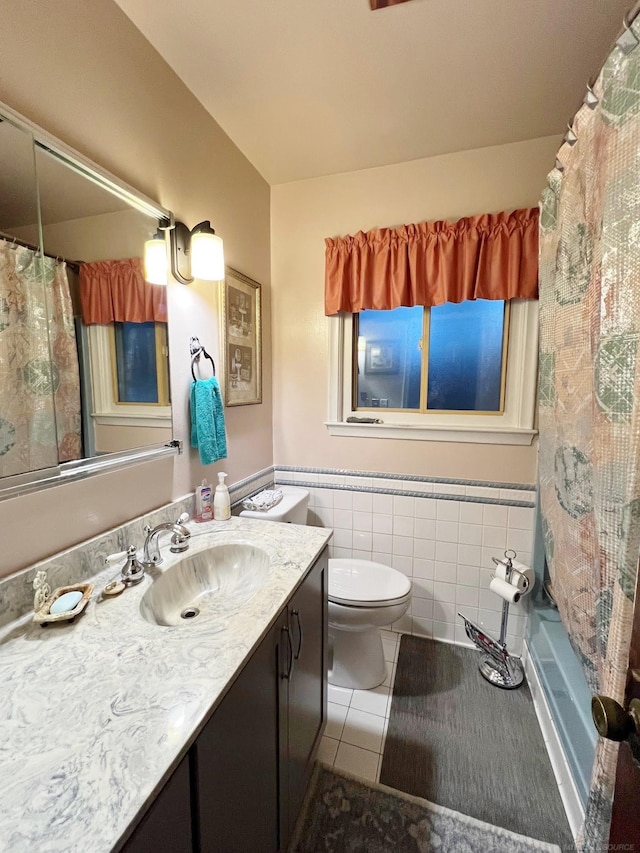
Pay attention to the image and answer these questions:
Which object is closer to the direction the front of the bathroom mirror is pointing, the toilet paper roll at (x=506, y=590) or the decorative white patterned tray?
the toilet paper roll

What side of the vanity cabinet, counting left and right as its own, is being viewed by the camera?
right

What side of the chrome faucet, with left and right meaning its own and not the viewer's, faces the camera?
right

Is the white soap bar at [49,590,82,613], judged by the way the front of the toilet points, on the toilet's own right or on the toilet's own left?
on the toilet's own right
